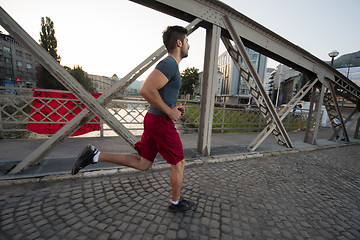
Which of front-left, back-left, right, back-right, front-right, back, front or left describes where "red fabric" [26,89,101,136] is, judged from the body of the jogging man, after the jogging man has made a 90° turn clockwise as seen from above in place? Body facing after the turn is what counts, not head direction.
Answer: back-right

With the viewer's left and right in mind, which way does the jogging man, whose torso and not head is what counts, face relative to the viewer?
facing to the right of the viewer

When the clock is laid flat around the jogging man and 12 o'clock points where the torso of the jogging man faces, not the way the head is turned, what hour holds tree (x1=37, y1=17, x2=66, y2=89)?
The tree is roughly at 8 o'clock from the jogging man.

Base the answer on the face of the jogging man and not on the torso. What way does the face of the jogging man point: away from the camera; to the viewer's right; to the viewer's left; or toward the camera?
to the viewer's right

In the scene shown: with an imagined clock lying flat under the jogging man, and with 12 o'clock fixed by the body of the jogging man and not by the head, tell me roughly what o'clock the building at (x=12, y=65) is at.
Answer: The building is roughly at 8 o'clock from the jogging man.
